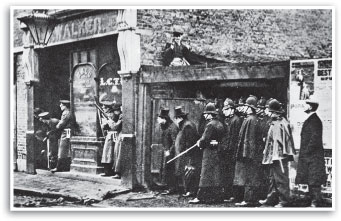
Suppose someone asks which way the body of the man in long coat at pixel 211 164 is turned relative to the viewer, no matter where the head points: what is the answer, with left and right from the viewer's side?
facing to the left of the viewer

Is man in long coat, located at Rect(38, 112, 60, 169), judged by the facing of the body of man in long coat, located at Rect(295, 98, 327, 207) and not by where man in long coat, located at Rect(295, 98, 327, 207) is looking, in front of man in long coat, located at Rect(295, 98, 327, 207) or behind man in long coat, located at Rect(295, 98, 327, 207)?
in front

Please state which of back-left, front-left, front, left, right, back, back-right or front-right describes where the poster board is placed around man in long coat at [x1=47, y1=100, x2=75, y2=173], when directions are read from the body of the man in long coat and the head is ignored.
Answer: back-left

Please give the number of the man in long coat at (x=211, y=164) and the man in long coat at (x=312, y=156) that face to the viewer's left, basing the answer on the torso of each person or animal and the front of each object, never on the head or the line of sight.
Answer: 2

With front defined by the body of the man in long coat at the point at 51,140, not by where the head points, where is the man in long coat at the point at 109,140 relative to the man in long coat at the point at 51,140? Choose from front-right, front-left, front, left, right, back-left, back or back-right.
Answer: back-left

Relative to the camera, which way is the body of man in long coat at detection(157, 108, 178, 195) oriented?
to the viewer's left

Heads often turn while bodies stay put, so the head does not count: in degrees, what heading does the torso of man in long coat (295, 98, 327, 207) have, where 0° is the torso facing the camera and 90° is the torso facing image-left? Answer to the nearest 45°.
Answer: approximately 90°

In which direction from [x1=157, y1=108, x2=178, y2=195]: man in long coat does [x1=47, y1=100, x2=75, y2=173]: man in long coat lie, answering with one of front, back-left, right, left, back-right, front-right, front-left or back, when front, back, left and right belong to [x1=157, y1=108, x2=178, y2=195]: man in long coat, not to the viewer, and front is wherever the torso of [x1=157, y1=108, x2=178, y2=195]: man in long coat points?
front-right

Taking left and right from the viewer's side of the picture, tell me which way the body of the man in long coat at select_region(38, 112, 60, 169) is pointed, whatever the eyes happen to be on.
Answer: facing to the left of the viewer
